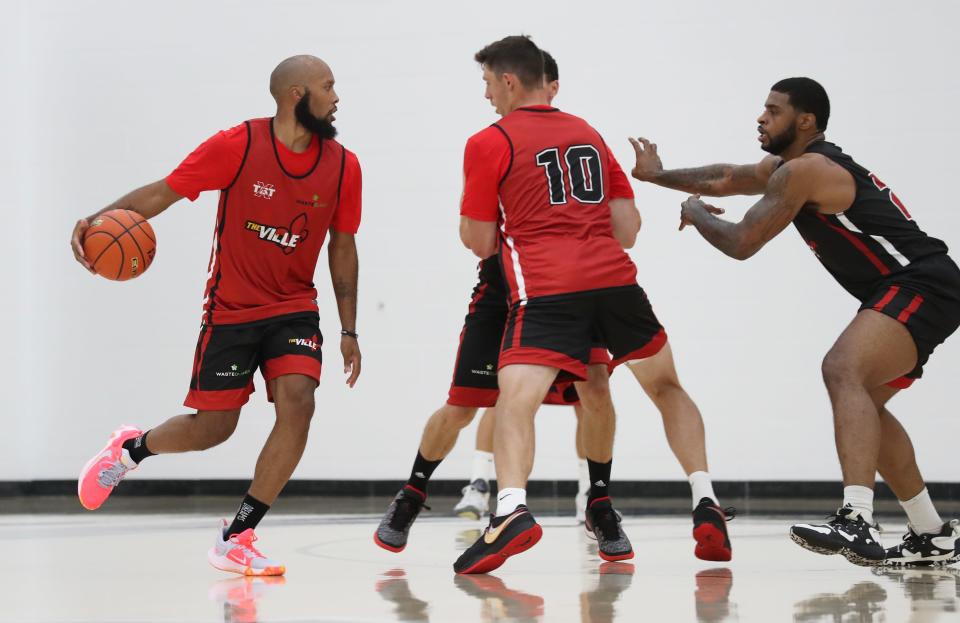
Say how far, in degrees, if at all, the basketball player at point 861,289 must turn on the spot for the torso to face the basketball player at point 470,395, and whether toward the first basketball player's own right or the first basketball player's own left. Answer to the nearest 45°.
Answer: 0° — they already face them

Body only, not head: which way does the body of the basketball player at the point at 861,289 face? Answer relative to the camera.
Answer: to the viewer's left

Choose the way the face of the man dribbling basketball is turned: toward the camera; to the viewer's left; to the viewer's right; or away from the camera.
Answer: to the viewer's right

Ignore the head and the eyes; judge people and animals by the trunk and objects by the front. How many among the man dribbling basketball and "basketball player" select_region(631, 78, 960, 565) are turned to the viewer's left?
1

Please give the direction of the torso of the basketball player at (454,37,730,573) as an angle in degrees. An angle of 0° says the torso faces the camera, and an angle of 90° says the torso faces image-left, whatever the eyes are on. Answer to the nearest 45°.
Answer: approximately 135°

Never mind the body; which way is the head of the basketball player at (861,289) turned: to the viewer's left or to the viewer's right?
to the viewer's left

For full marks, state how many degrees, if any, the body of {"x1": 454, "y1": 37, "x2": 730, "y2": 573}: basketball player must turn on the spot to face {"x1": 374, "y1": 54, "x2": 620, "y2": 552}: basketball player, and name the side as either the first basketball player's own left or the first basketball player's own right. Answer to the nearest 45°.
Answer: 0° — they already face them
